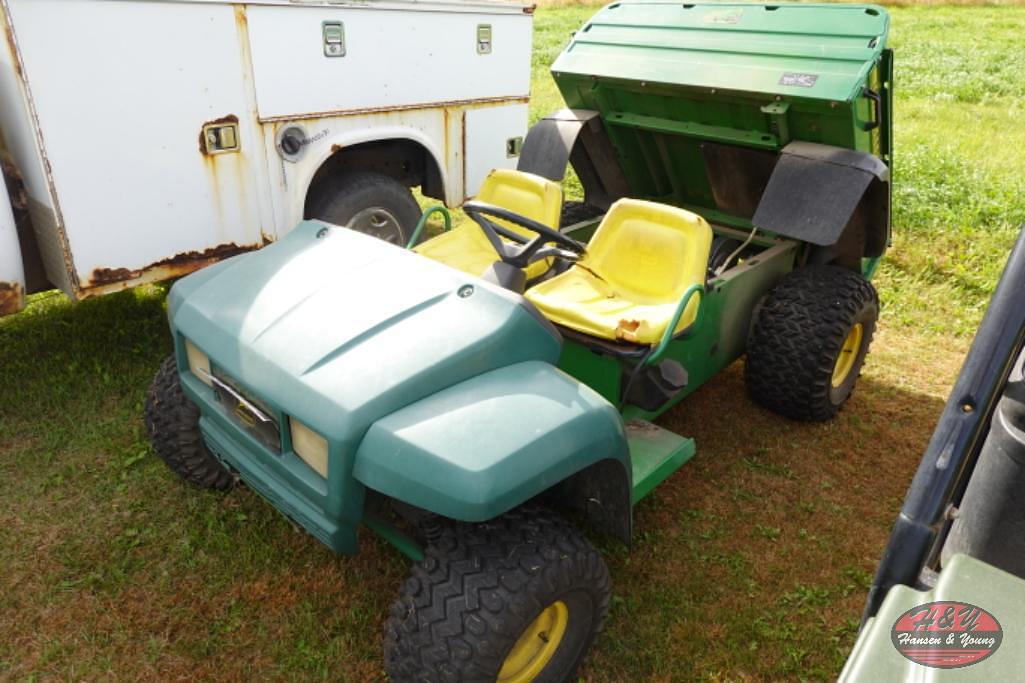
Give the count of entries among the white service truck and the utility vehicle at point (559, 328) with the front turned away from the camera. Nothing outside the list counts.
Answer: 0

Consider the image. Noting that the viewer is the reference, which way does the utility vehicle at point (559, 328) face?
facing the viewer and to the left of the viewer

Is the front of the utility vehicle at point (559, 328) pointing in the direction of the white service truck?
no

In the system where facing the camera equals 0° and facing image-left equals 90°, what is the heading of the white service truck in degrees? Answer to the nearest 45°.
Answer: approximately 45°

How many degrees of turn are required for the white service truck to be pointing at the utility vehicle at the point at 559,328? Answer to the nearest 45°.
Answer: approximately 90° to its left

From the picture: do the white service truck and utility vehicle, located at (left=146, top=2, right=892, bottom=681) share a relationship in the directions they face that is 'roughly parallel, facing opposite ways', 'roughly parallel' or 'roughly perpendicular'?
roughly parallel
